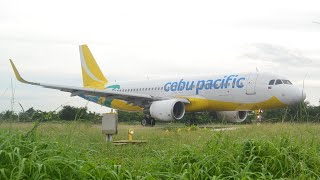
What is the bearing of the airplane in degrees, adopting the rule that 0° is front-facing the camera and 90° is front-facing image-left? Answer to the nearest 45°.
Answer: approximately 315°
